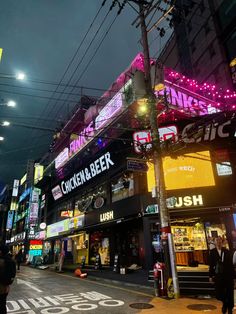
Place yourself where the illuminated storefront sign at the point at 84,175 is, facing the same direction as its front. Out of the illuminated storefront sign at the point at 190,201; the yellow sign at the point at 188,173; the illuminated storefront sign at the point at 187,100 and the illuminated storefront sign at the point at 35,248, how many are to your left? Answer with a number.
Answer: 3

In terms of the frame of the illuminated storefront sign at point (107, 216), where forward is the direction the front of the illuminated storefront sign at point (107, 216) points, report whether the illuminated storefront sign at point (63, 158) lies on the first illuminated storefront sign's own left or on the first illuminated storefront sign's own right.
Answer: on the first illuminated storefront sign's own right

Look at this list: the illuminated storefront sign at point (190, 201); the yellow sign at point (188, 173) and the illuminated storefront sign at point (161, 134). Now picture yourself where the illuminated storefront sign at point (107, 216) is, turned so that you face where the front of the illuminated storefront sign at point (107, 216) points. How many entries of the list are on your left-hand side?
3

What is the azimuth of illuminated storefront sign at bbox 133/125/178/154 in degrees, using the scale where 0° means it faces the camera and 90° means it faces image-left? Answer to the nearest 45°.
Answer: approximately 0°

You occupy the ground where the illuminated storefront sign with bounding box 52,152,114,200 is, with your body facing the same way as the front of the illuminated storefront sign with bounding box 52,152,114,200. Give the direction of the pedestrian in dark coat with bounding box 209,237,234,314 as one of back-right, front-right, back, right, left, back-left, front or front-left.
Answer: front-left

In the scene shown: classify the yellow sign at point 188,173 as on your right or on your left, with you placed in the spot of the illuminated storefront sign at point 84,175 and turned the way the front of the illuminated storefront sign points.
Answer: on your left
